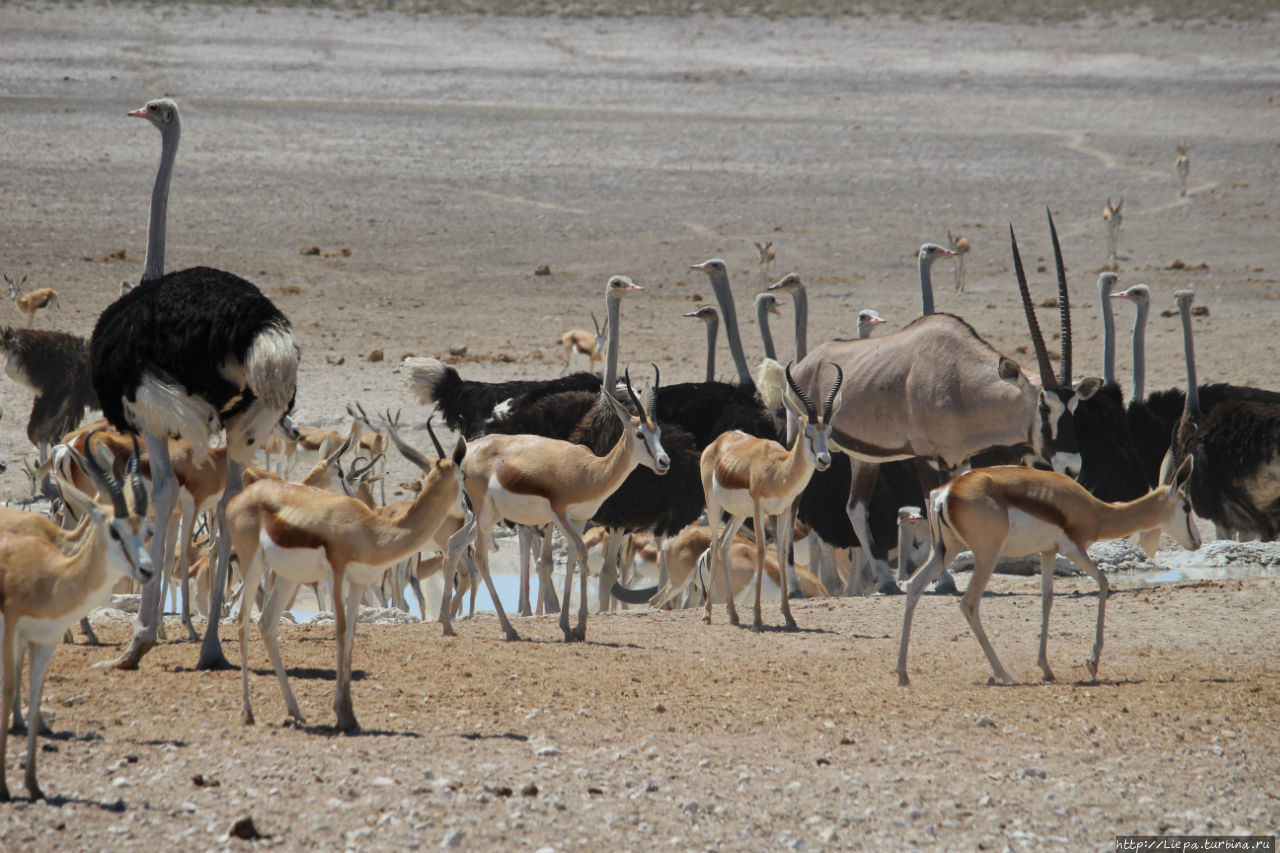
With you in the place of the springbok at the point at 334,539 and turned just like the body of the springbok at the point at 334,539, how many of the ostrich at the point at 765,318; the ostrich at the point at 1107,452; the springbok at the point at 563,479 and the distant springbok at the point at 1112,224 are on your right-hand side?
0

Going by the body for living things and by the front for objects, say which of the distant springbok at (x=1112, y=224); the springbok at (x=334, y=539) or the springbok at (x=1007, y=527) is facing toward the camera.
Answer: the distant springbok

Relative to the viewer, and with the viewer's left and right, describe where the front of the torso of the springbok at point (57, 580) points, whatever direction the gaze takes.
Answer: facing the viewer and to the right of the viewer

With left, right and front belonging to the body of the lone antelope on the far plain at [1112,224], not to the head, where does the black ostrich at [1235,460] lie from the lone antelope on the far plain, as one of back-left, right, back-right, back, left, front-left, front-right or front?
front

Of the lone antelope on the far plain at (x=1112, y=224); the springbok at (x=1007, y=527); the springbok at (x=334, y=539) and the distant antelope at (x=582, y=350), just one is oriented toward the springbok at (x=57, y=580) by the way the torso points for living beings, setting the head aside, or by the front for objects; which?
the lone antelope on the far plain

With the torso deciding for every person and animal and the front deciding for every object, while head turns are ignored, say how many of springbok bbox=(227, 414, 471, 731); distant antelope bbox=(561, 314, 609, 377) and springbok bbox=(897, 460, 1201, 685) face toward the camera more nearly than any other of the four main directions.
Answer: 0

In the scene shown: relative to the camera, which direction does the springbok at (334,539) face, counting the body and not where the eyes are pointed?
to the viewer's right

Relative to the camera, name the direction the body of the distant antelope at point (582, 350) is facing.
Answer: to the viewer's right

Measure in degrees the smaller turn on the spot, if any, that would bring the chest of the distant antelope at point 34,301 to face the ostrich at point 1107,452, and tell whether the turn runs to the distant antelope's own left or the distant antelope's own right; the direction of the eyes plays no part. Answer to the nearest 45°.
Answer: approximately 90° to the distant antelope's own left

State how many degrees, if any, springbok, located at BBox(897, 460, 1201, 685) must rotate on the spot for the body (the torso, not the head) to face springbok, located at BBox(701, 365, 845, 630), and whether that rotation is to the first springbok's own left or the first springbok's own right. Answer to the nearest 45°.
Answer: approximately 135° to the first springbok's own left

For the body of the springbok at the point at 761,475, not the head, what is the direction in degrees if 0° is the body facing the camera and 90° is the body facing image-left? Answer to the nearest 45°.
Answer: approximately 315°

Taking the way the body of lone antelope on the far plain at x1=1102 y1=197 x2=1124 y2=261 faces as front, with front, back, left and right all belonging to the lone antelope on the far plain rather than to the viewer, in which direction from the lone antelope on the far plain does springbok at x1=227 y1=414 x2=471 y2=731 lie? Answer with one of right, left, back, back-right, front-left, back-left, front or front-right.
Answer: front

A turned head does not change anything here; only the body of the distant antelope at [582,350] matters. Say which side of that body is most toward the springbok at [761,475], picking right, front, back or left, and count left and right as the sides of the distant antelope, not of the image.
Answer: right

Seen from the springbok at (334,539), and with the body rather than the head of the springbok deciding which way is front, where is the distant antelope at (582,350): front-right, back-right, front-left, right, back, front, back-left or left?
left

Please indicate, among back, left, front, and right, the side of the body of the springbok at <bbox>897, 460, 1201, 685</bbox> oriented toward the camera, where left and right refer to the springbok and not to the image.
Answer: right

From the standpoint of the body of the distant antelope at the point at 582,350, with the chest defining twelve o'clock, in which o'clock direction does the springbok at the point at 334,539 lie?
The springbok is roughly at 3 o'clock from the distant antelope.

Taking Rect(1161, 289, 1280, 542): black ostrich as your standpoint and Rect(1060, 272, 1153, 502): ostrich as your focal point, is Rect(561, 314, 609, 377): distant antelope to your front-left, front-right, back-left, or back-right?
front-right

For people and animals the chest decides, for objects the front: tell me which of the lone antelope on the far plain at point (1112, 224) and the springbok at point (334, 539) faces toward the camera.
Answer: the lone antelope on the far plain

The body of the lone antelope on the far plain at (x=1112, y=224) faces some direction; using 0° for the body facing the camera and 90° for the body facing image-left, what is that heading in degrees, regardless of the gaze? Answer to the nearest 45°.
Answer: approximately 0°
